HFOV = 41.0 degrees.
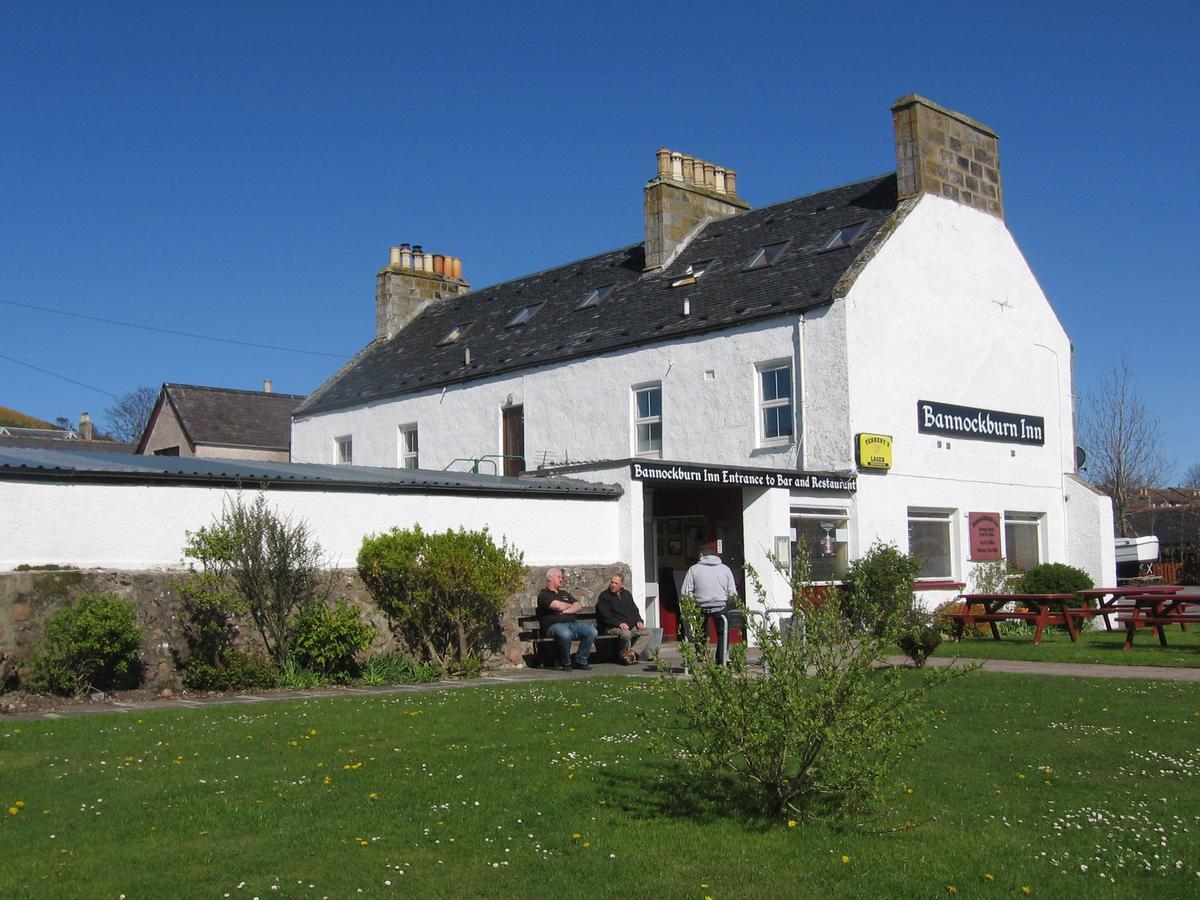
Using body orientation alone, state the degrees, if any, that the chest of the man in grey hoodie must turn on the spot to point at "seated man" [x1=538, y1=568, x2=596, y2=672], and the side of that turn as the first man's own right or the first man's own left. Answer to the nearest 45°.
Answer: approximately 45° to the first man's own left

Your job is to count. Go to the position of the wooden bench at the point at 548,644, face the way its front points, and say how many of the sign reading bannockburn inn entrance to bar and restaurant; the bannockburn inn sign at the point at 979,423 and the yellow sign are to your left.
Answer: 3

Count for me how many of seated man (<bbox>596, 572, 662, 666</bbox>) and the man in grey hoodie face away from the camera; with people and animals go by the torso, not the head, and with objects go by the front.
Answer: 1

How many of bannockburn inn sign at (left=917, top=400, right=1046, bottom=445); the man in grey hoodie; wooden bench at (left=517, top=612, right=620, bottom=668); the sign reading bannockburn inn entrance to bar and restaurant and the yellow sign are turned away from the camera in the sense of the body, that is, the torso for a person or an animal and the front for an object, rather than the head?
1

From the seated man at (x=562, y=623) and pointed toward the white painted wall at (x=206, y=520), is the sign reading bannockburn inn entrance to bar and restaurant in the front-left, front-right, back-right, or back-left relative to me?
back-right

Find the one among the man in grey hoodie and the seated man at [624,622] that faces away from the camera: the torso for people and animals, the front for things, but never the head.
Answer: the man in grey hoodie

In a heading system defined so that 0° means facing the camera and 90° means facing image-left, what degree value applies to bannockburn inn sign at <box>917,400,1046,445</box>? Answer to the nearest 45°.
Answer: approximately 315°

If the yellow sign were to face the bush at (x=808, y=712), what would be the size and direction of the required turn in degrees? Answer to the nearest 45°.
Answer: approximately 45° to its right

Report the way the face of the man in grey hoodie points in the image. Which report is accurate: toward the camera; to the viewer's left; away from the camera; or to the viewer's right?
away from the camera

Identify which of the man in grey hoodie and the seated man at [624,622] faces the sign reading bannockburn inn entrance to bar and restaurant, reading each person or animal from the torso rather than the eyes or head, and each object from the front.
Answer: the man in grey hoodie

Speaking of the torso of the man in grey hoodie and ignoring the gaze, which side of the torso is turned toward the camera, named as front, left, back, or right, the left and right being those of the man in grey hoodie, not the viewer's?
back
